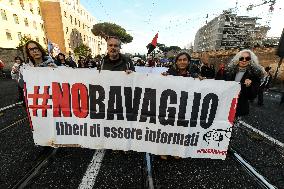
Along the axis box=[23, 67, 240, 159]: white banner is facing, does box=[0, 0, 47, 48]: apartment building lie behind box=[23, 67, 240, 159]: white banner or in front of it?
behind

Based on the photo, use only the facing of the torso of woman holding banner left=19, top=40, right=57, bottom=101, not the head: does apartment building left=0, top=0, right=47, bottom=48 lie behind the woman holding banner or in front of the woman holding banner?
behind

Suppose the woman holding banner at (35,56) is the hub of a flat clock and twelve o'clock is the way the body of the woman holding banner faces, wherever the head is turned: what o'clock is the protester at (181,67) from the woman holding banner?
The protester is roughly at 10 o'clock from the woman holding banner.

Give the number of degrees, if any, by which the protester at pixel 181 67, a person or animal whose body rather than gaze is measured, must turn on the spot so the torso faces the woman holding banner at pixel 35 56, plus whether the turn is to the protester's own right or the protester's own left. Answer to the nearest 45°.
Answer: approximately 90° to the protester's own right

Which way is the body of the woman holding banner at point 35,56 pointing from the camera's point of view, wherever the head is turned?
toward the camera

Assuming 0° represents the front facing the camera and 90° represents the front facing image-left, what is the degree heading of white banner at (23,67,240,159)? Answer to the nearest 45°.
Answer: approximately 0°

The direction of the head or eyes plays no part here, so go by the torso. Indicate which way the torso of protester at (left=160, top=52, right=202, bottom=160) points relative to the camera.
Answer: toward the camera

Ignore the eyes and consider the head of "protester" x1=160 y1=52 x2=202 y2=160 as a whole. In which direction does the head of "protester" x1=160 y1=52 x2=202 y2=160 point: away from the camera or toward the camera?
toward the camera
